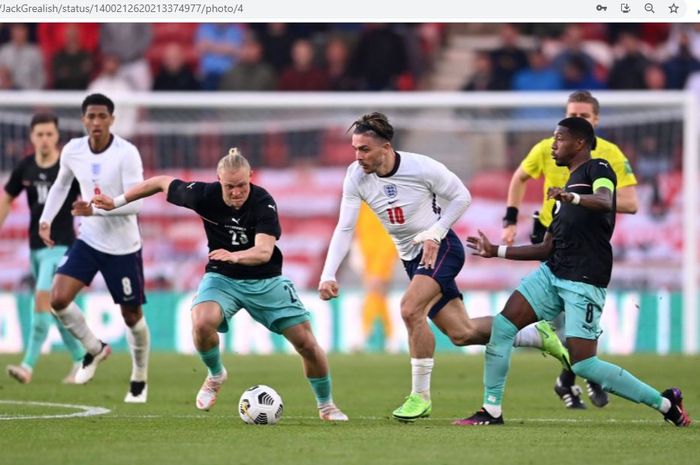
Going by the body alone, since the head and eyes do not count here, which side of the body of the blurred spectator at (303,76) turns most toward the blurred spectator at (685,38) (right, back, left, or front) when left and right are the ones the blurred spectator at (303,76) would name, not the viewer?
left

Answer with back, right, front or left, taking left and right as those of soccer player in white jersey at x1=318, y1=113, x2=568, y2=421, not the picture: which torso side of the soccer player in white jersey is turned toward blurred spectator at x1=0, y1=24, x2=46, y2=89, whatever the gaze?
right

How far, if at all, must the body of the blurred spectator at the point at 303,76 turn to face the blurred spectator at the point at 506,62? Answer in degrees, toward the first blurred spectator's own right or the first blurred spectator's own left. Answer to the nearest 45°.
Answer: approximately 90° to the first blurred spectator's own left

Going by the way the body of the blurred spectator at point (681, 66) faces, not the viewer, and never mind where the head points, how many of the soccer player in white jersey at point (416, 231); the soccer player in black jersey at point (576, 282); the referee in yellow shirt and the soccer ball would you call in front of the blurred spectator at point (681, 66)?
4

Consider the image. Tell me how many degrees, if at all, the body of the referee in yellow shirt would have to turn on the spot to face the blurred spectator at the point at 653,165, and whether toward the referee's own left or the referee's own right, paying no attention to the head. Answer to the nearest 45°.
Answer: approximately 180°

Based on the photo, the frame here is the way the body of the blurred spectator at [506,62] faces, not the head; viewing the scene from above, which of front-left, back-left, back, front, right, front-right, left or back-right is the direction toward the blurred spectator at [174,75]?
right

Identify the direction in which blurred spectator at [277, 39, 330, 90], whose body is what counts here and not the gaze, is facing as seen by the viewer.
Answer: toward the camera

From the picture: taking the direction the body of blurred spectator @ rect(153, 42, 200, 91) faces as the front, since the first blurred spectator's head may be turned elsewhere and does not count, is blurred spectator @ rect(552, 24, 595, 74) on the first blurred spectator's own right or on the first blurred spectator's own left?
on the first blurred spectator's own left

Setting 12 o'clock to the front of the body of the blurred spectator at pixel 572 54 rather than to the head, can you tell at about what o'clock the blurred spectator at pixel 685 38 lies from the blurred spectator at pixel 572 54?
the blurred spectator at pixel 685 38 is roughly at 8 o'clock from the blurred spectator at pixel 572 54.

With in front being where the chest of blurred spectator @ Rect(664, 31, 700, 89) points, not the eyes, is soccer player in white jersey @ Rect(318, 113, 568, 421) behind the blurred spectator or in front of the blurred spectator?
in front

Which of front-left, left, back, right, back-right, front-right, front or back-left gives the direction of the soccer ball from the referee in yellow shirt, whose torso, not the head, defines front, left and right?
front-right

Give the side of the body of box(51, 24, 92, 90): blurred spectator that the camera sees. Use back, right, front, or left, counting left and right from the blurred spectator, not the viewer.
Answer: front

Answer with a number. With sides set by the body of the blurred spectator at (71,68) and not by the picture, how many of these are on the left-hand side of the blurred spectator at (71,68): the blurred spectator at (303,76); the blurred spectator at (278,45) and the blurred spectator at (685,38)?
3

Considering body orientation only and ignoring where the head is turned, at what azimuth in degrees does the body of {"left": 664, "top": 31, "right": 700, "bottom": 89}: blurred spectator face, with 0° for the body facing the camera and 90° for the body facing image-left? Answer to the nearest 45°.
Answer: approximately 0°
